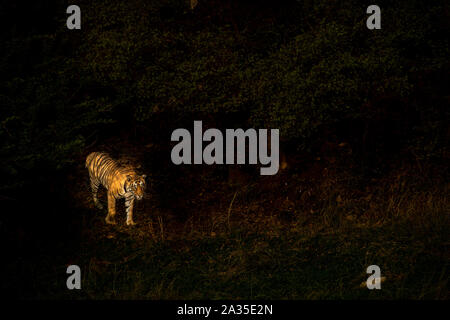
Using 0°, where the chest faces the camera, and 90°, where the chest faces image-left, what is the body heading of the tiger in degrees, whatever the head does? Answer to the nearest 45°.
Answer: approximately 315°
